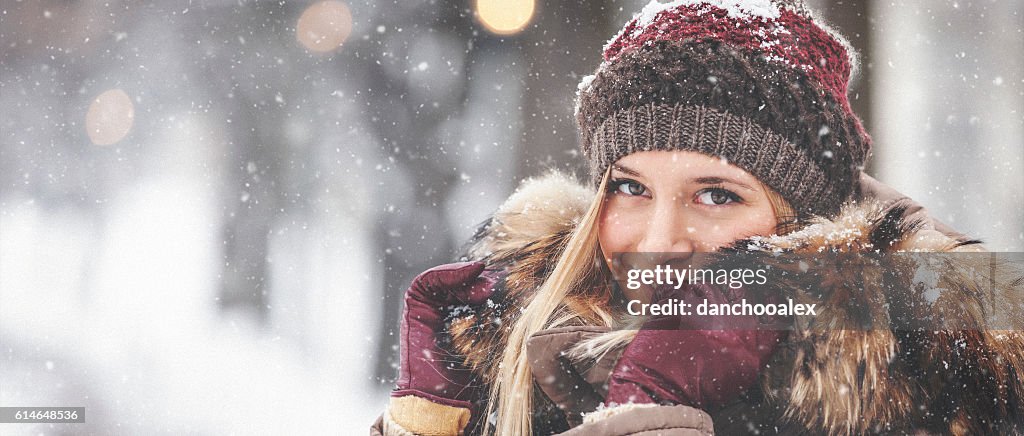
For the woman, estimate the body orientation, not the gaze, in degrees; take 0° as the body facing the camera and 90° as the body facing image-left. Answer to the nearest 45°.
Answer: approximately 45°
